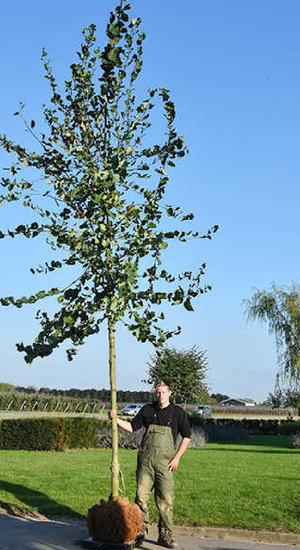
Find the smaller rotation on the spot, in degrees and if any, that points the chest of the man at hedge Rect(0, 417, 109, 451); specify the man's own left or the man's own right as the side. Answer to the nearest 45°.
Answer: approximately 180°

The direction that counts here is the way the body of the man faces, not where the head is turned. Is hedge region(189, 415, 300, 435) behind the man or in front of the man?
behind

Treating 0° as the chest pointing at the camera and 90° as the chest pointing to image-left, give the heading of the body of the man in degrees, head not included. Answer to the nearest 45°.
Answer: approximately 0°
